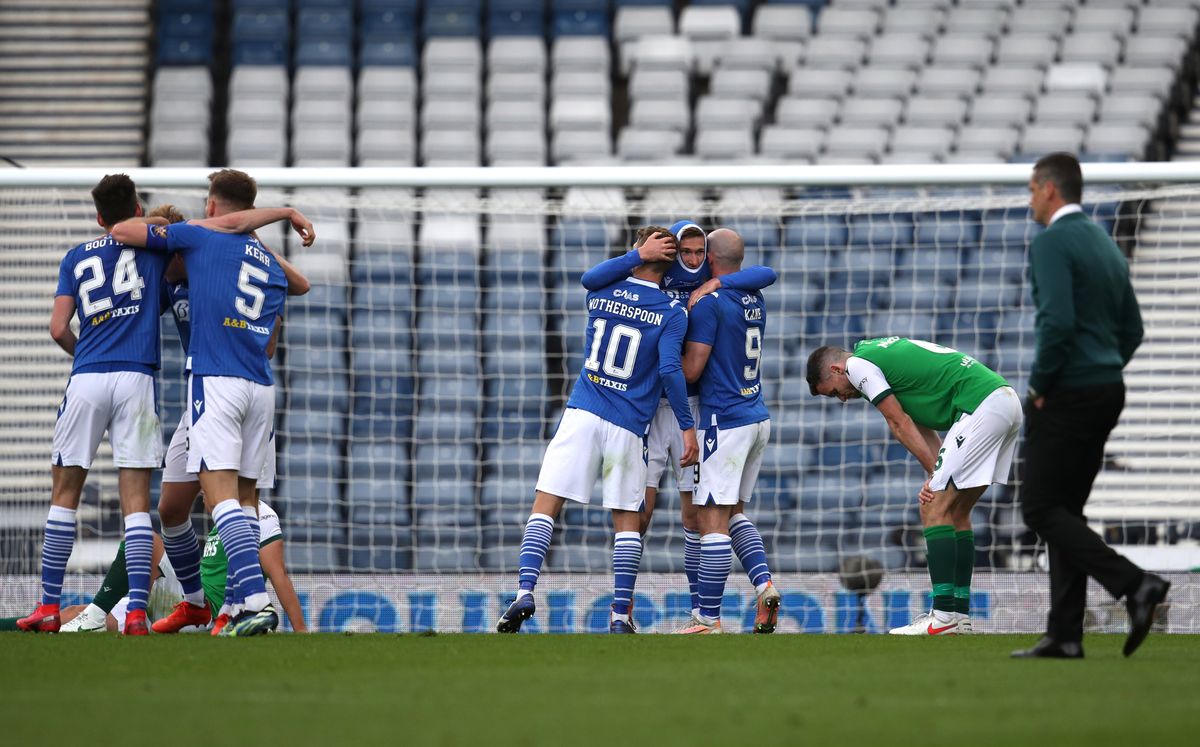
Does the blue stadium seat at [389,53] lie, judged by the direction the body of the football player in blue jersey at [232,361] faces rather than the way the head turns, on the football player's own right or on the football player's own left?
on the football player's own right

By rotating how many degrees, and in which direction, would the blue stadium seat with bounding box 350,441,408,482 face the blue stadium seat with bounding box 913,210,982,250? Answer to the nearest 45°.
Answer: approximately 90° to its left

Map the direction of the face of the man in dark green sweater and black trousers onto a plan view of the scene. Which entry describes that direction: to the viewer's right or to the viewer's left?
to the viewer's left

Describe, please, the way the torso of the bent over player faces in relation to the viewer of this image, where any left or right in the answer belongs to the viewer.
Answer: facing to the left of the viewer

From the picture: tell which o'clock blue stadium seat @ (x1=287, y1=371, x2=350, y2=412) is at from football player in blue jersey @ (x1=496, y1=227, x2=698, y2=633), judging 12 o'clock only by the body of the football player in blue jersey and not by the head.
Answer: The blue stadium seat is roughly at 11 o'clock from the football player in blue jersey.

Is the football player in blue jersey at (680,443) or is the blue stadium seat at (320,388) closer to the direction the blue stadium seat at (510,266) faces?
the football player in blue jersey

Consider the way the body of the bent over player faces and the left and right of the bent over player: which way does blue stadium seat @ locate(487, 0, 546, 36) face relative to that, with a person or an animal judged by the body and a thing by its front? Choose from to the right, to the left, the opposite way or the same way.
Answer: to the left

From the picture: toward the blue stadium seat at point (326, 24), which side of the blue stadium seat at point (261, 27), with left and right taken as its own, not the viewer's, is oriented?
left

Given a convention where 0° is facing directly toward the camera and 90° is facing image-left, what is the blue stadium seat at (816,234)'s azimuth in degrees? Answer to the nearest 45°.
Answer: approximately 0°

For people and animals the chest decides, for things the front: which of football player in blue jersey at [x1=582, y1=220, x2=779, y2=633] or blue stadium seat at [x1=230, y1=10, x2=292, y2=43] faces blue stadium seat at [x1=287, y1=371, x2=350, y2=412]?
blue stadium seat at [x1=230, y1=10, x2=292, y2=43]
